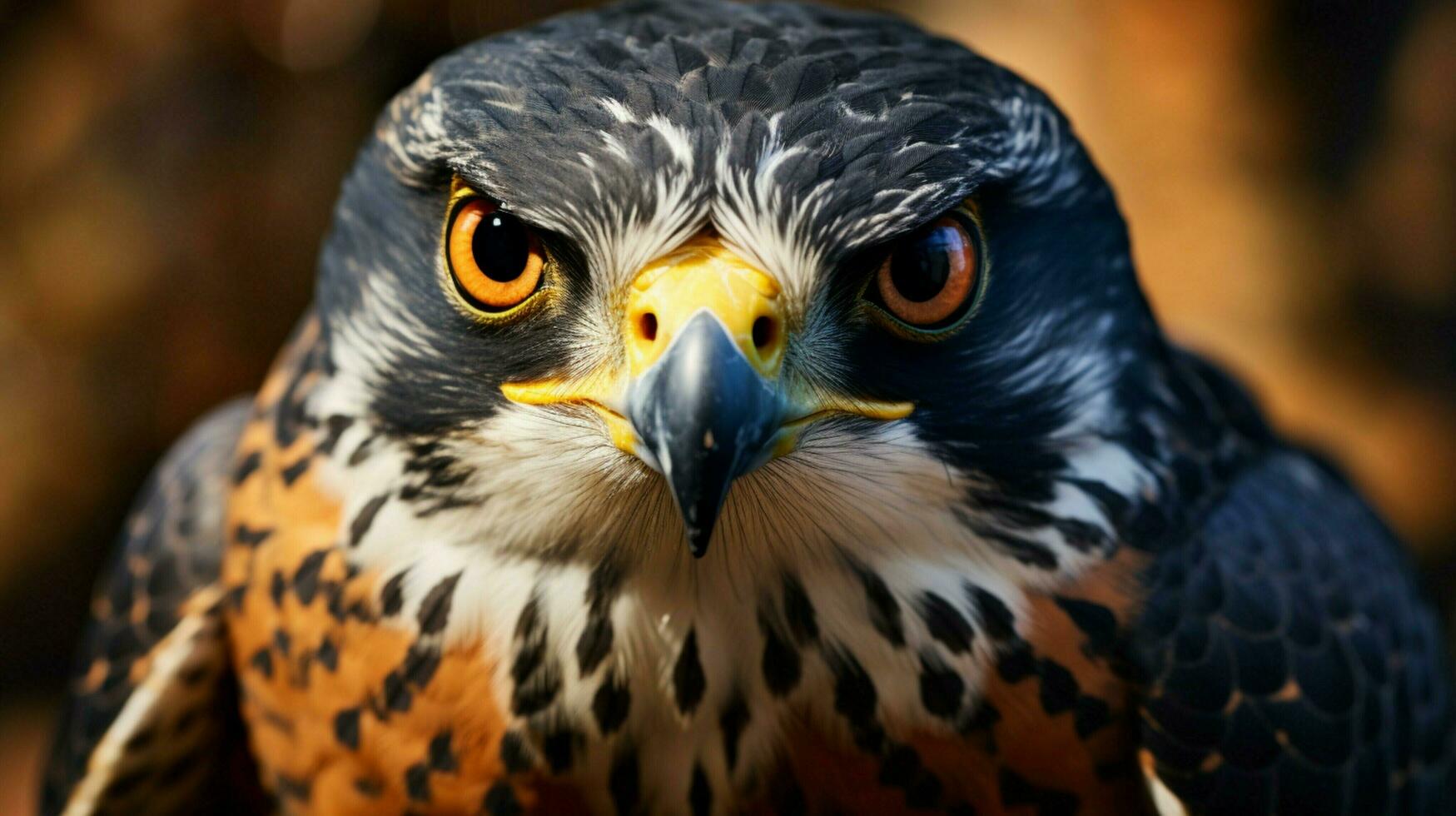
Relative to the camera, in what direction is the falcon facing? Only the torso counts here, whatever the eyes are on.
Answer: toward the camera
